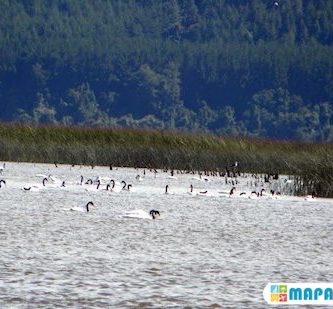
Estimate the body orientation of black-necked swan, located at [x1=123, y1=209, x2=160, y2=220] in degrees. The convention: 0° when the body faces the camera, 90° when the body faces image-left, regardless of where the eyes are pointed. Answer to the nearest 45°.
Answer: approximately 270°
